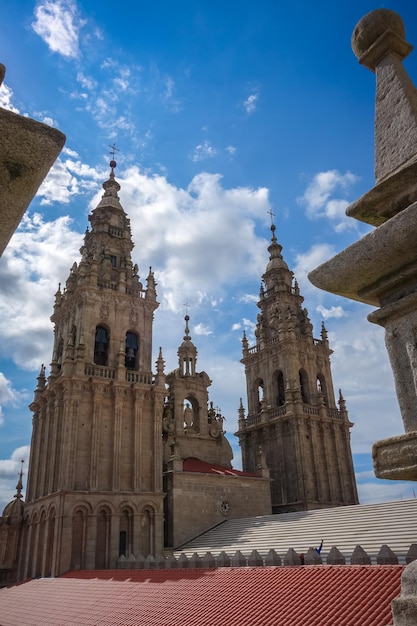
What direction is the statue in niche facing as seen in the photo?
toward the camera

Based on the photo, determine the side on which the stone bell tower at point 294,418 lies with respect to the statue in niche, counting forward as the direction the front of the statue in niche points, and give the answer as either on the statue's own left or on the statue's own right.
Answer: on the statue's own left
